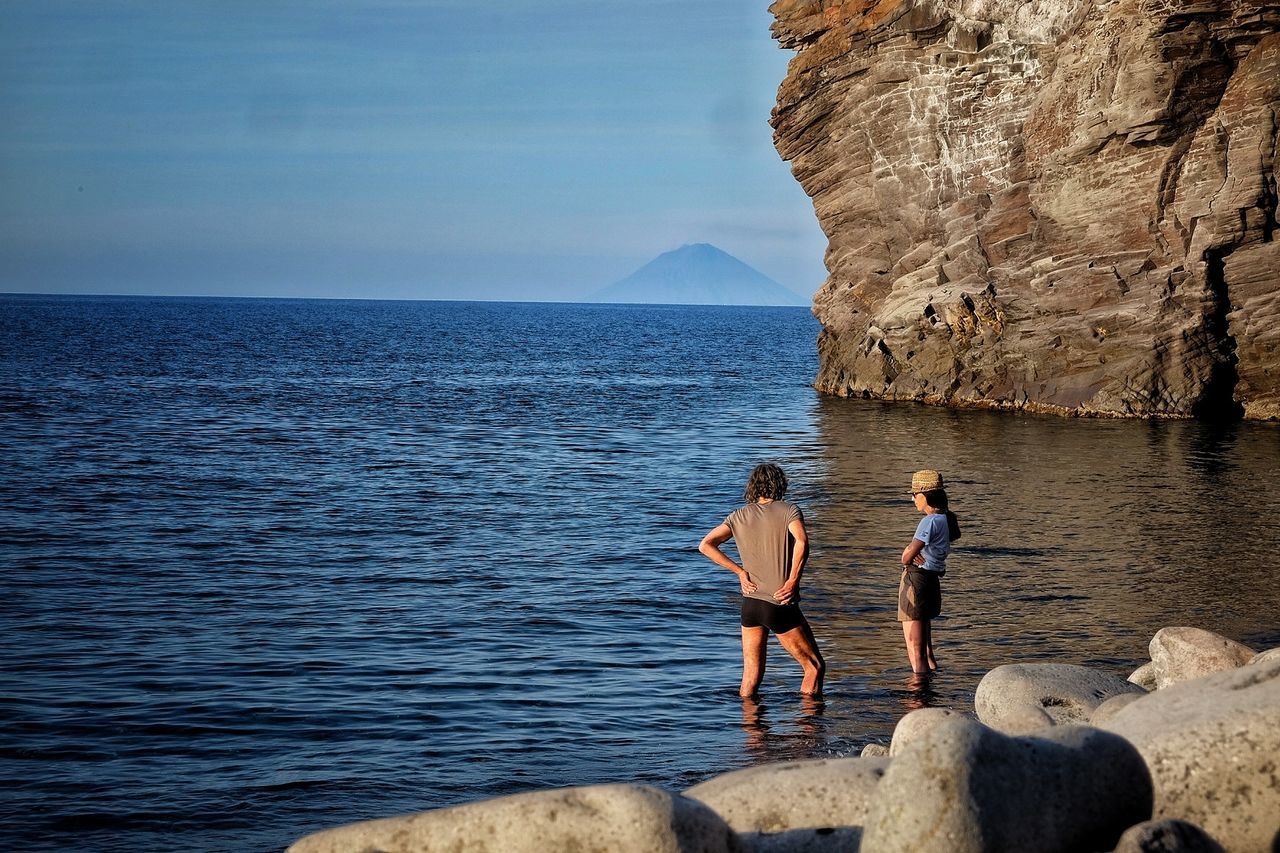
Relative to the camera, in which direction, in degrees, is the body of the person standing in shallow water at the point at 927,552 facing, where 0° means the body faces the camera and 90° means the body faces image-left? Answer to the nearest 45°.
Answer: approximately 90°

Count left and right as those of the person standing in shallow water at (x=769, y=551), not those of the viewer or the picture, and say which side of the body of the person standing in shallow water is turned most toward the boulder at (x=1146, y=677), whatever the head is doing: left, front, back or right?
right

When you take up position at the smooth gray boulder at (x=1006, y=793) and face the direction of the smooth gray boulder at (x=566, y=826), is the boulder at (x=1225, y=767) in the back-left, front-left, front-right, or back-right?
back-right

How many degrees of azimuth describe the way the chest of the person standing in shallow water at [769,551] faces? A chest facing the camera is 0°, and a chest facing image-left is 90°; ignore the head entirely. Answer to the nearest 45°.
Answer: approximately 180°

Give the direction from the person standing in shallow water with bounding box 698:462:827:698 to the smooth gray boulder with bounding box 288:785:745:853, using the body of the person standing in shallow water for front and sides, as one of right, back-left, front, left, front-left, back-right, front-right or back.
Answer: back

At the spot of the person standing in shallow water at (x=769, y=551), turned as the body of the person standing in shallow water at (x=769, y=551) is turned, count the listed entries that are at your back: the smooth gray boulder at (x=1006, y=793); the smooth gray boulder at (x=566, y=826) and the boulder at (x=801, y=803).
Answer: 3

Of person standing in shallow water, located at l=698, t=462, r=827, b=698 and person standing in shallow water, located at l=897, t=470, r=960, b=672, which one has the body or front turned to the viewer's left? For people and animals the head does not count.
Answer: person standing in shallow water, located at l=897, t=470, r=960, b=672

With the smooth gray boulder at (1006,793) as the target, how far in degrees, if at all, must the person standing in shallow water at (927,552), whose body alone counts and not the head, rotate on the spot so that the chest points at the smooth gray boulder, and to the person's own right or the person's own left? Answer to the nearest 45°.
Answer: approximately 90° to the person's own left

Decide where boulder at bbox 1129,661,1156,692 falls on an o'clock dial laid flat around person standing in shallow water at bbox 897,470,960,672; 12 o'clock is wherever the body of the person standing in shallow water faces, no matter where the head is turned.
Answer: The boulder is roughly at 7 o'clock from the person standing in shallow water.

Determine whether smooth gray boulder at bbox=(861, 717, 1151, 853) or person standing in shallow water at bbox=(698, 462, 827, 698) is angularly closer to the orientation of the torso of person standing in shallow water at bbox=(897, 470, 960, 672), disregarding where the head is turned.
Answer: the person standing in shallow water

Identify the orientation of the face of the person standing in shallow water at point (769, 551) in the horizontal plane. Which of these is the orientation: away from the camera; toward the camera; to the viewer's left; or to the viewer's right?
away from the camera

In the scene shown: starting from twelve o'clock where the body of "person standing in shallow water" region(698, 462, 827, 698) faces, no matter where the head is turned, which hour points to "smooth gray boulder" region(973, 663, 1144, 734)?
The smooth gray boulder is roughly at 4 o'clock from the person standing in shallow water.

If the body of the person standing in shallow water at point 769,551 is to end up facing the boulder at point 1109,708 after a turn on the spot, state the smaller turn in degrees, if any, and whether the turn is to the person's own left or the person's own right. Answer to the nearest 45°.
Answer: approximately 135° to the person's own right

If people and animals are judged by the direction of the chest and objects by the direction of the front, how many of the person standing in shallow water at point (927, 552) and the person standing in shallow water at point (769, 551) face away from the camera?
1

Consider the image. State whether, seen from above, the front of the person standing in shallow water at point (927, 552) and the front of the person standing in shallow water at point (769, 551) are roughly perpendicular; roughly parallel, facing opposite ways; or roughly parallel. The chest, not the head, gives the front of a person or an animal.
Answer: roughly perpendicular

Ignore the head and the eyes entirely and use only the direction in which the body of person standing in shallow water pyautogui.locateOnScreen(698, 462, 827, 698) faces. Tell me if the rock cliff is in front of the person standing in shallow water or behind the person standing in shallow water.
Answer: in front

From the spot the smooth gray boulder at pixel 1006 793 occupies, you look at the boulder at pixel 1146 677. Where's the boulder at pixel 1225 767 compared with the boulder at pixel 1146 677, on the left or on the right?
right

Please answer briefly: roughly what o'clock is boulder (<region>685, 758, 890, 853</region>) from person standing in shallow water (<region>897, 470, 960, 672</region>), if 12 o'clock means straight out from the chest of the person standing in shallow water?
The boulder is roughly at 9 o'clock from the person standing in shallow water.
